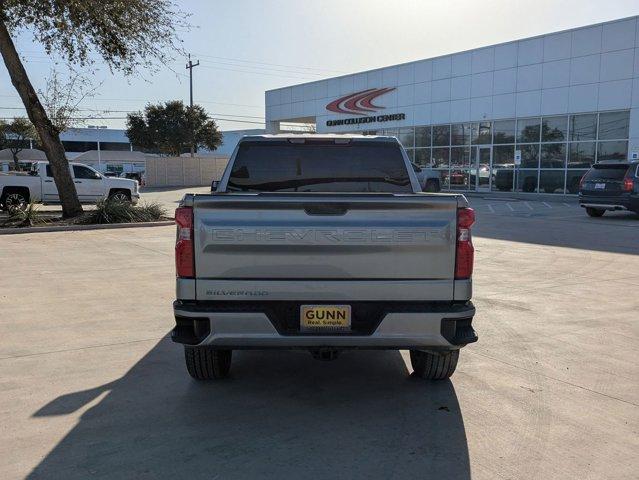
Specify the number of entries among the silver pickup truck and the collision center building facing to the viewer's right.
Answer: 0

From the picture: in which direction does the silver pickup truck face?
away from the camera

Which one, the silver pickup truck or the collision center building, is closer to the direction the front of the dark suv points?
the collision center building

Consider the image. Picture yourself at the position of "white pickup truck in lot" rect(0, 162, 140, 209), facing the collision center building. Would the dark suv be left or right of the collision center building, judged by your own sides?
right

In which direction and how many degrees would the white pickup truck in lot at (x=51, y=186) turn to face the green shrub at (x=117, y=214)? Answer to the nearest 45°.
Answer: approximately 90° to its right

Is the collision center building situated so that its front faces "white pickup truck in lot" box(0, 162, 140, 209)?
yes

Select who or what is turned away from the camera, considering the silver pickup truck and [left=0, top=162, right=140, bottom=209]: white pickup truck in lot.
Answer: the silver pickup truck

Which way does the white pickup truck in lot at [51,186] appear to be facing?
to the viewer's right

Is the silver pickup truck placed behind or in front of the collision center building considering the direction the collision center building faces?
in front

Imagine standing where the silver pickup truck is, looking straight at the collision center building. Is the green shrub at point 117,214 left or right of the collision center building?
left

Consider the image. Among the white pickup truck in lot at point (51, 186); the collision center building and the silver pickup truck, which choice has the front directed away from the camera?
the silver pickup truck

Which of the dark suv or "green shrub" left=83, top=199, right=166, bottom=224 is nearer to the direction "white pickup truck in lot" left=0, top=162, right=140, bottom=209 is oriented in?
the dark suv

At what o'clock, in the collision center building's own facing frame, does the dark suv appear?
The dark suv is roughly at 10 o'clock from the collision center building.

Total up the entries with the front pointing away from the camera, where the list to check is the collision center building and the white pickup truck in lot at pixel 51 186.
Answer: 0

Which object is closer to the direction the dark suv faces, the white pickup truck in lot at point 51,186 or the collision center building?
the collision center building

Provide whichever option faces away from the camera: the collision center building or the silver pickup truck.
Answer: the silver pickup truck

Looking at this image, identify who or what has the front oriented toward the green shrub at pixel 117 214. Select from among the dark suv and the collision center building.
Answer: the collision center building

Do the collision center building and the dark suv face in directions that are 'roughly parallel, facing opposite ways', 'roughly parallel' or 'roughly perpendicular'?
roughly parallel, facing opposite ways
